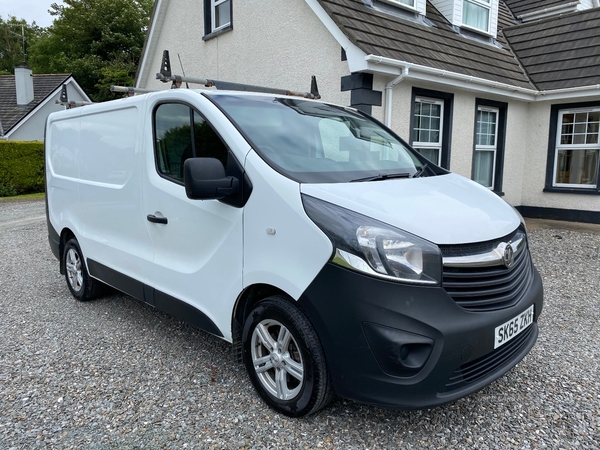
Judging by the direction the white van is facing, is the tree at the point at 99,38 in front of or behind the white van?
behind

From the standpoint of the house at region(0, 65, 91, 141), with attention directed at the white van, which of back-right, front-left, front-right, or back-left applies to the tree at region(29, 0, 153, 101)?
back-left

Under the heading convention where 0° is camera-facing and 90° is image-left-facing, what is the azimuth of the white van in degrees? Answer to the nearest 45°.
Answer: approximately 315°

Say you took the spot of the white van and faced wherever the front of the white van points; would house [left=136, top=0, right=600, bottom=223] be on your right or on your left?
on your left

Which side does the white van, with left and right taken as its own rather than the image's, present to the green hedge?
back

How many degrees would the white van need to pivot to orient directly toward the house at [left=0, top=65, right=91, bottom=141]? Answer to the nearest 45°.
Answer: approximately 180°
